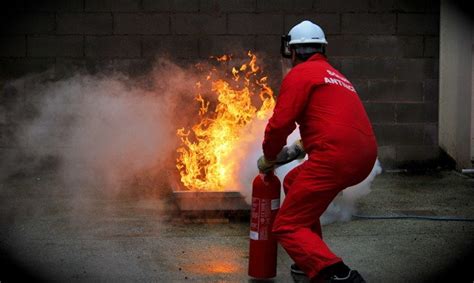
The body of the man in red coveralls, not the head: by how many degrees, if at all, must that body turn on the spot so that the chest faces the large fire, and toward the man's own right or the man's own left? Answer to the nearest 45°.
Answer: approximately 45° to the man's own right

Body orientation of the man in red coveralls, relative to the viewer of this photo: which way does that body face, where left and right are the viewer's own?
facing away from the viewer and to the left of the viewer

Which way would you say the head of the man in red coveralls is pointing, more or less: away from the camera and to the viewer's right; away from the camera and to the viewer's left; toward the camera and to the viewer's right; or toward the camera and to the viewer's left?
away from the camera and to the viewer's left

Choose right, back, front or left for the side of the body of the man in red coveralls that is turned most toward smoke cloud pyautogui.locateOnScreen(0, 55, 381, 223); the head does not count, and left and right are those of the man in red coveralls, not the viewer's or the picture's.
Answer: front
